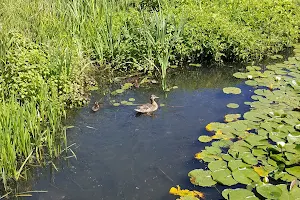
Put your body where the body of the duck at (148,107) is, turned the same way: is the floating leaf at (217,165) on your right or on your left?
on your right

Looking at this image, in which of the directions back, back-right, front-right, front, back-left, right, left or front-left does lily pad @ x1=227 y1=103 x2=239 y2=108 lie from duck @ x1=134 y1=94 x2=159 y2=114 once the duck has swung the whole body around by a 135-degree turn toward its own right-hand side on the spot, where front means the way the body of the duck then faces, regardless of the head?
back-left

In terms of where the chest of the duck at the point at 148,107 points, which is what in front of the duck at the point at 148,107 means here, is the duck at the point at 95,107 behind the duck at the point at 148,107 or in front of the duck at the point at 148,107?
behind

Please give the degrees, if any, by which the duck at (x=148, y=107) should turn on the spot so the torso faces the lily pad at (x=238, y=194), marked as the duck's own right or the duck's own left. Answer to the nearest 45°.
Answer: approximately 45° to the duck's own right

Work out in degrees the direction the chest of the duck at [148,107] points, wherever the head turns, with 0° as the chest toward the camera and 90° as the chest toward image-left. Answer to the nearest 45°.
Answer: approximately 270°
